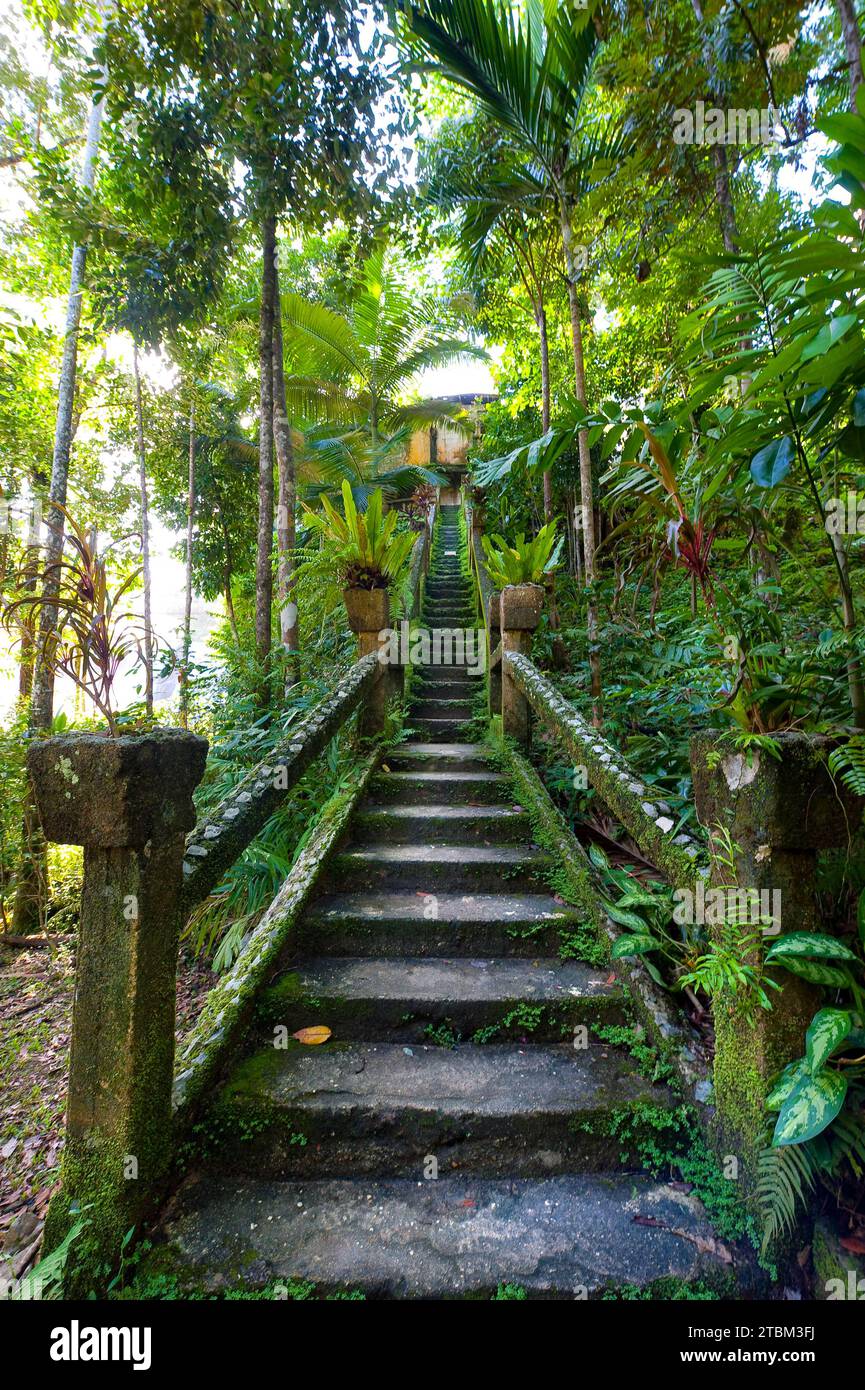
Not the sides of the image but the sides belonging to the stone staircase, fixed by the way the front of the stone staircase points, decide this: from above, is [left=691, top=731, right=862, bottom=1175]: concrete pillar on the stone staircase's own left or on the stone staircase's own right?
on the stone staircase's own left

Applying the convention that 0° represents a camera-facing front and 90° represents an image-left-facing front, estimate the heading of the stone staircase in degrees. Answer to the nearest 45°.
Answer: approximately 0°

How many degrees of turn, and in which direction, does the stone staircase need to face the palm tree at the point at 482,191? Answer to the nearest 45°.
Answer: approximately 180°
